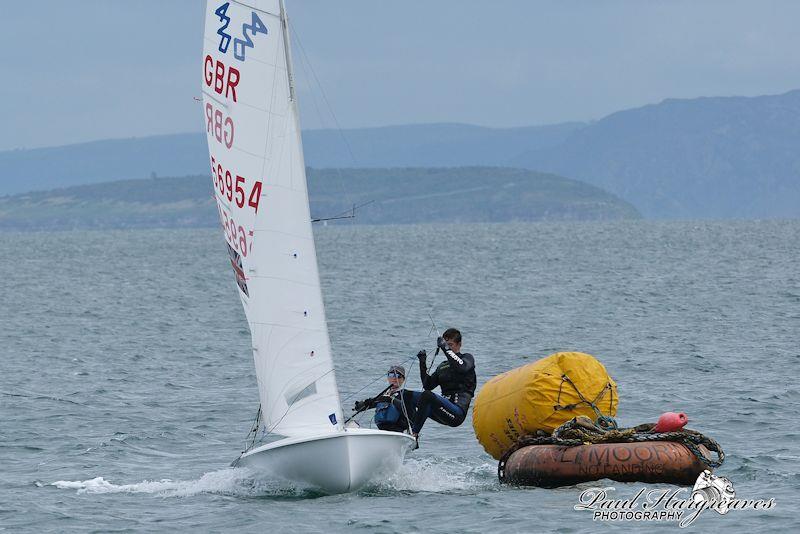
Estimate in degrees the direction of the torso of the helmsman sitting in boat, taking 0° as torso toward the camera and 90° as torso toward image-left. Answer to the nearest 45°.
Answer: approximately 45°

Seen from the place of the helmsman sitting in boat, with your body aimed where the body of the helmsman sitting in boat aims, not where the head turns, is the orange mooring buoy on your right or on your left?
on your left

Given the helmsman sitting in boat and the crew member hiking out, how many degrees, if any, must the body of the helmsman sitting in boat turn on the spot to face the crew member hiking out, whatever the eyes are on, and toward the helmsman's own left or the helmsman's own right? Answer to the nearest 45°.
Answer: approximately 135° to the helmsman's own left
